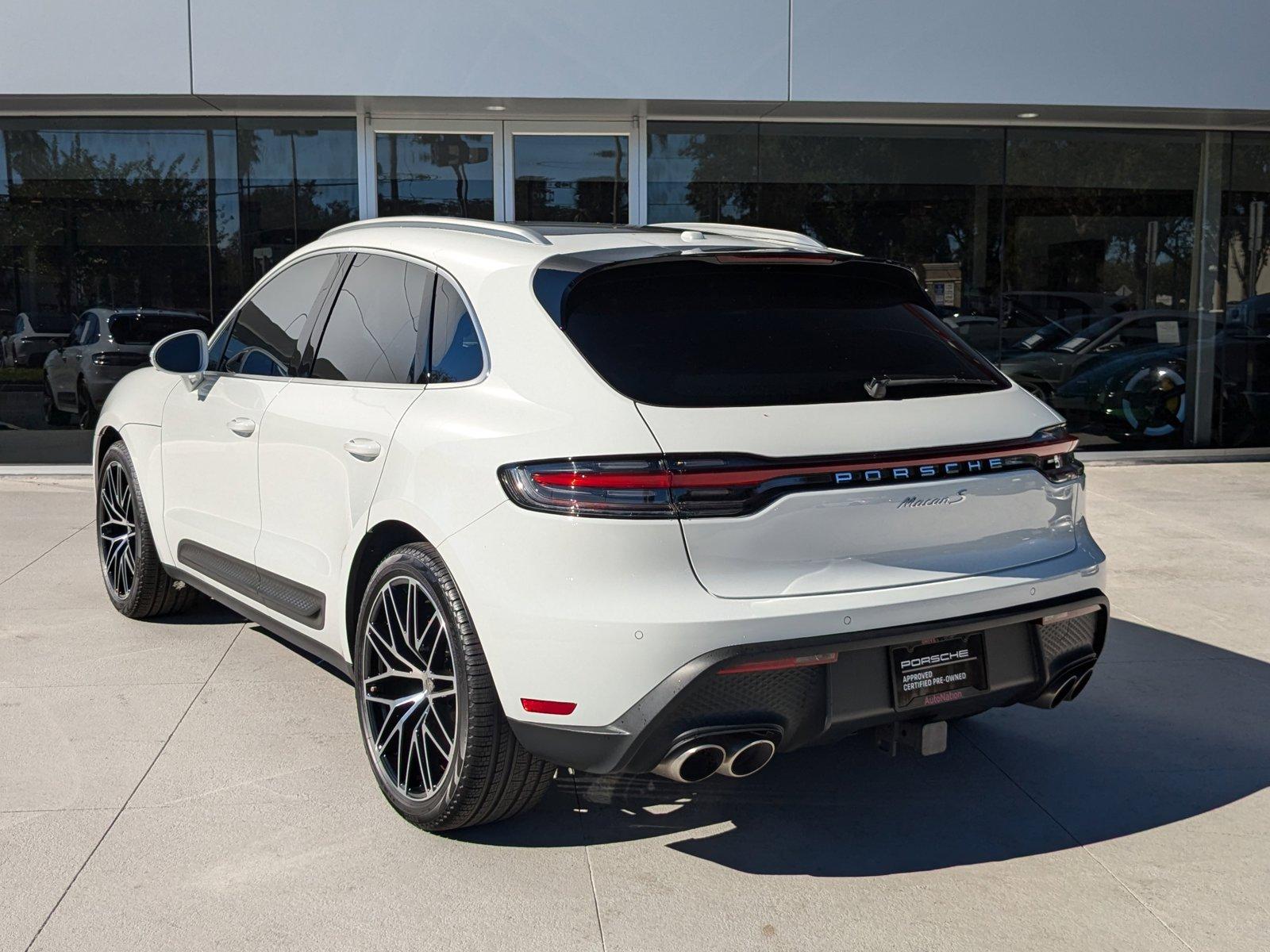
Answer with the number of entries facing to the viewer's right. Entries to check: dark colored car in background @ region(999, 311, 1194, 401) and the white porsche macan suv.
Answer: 0

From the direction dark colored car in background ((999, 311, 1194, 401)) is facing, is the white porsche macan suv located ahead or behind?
ahead

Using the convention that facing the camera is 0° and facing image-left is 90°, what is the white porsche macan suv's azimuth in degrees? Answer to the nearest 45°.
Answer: approximately 135°

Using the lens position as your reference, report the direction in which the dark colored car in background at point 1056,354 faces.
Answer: facing the viewer and to the left of the viewer

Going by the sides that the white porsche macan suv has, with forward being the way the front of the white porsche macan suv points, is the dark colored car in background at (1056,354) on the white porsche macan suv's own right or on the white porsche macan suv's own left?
on the white porsche macan suv's own right
